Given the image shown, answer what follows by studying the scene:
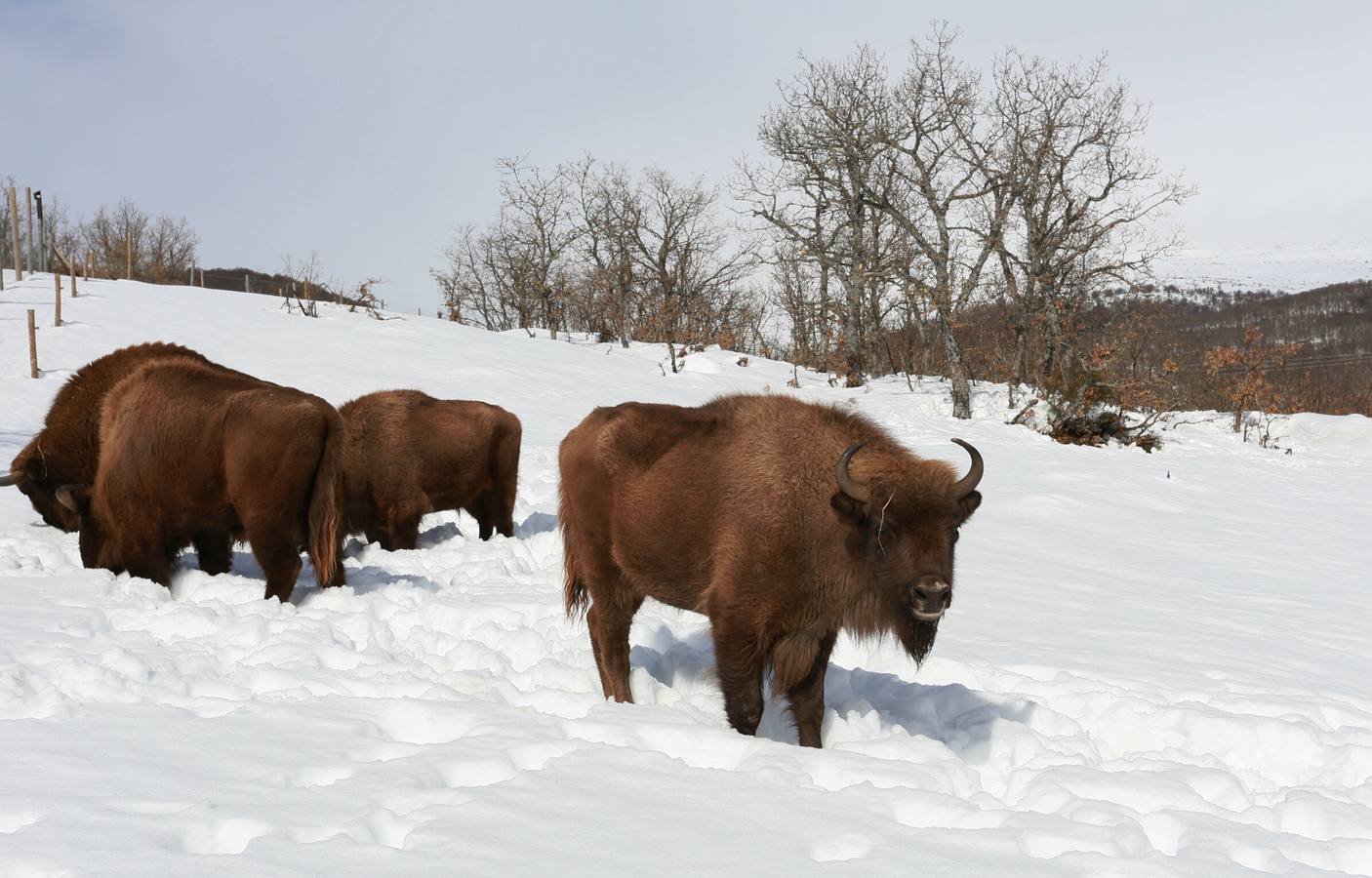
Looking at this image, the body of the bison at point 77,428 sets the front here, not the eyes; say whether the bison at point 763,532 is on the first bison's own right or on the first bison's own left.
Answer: on the first bison's own left

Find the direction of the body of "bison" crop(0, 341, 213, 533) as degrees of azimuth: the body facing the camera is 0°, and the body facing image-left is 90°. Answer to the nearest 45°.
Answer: approximately 90°

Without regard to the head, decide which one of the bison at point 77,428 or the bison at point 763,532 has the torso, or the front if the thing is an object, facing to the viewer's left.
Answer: the bison at point 77,428

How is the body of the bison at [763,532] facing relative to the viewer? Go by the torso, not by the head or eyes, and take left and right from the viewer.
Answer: facing the viewer and to the right of the viewer

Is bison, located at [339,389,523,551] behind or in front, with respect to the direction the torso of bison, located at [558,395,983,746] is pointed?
behind

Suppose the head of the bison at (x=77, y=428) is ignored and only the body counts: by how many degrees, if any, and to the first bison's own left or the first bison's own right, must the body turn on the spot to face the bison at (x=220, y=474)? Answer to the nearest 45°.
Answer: approximately 135° to the first bison's own left

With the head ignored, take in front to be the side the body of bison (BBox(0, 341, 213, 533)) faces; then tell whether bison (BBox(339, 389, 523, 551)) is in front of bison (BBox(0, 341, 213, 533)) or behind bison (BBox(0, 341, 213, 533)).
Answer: behind

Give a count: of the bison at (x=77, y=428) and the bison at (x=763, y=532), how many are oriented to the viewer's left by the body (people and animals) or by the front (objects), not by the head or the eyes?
1

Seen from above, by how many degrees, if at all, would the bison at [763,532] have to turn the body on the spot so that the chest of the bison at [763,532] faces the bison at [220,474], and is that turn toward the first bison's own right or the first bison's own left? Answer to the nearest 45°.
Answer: approximately 180°

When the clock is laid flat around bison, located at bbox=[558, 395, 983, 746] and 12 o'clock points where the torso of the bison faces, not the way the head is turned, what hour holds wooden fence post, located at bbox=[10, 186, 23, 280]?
The wooden fence post is roughly at 6 o'clock from the bison.

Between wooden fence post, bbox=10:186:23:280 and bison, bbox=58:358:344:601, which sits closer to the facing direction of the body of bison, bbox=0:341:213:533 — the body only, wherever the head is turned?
the wooden fence post

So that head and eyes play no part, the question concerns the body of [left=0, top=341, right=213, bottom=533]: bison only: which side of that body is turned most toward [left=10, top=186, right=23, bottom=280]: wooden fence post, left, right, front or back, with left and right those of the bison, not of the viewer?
right
